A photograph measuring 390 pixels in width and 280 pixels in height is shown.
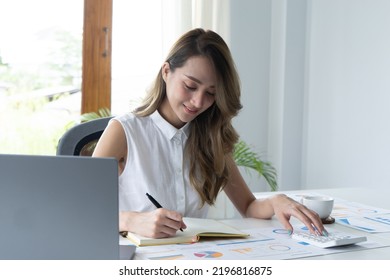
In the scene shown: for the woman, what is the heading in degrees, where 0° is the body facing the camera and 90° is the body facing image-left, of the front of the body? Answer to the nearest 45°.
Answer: approximately 315°

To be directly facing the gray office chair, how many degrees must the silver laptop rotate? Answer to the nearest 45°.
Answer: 0° — it already faces it

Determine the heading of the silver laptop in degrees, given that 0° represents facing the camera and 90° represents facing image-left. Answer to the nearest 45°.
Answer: approximately 180°

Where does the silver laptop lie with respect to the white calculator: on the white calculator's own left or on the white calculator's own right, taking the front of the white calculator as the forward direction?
on the white calculator's own left

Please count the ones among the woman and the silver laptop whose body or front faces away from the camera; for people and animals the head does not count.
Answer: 1

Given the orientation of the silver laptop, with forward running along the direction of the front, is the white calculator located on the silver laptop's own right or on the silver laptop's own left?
on the silver laptop's own right

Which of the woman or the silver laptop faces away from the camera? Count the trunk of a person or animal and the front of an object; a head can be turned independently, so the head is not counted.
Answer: the silver laptop

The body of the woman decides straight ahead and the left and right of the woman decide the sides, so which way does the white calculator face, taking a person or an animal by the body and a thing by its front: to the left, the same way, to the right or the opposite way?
the opposite way

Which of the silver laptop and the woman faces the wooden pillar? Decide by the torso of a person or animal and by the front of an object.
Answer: the silver laptop
